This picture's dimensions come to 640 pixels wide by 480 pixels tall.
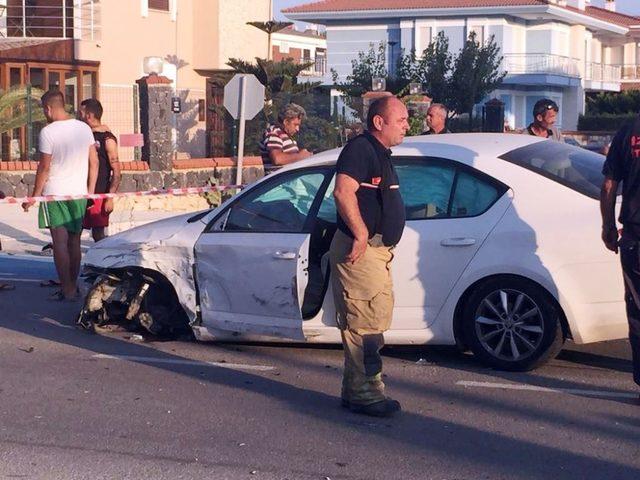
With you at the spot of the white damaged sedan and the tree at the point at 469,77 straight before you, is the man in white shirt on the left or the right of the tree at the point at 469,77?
left

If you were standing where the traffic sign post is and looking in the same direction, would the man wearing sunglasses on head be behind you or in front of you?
behind

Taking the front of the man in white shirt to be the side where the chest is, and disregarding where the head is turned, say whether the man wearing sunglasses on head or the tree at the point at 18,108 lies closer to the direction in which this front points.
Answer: the tree

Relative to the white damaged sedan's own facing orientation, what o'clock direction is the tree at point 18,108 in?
The tree is roughly at 2 o'clock from the white damaged sedan.

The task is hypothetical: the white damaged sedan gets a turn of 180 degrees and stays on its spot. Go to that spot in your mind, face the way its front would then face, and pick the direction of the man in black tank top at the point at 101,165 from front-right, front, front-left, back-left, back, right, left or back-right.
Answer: back-left

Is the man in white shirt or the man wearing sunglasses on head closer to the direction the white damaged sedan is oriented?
the man in white shirt

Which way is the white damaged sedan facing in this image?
to the viewer's left
